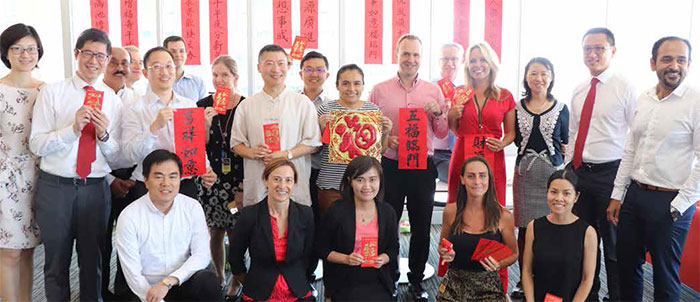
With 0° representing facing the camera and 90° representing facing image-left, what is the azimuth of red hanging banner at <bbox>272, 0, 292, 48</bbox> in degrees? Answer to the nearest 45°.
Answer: approximately 0°

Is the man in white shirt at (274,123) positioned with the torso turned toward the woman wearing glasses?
no

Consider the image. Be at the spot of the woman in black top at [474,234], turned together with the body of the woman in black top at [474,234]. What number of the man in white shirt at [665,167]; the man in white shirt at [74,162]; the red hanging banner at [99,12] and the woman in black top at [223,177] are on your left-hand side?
1

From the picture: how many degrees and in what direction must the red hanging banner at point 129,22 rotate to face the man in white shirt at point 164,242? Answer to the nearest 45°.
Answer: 0° — it already faces them

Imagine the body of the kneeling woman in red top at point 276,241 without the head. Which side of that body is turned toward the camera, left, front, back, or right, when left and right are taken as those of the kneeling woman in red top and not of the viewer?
front

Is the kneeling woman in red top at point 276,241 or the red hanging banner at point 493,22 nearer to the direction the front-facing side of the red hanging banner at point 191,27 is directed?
the kneeling woman in red top

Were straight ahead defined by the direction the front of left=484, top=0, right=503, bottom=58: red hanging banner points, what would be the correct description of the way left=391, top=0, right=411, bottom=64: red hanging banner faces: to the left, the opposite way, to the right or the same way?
the same way

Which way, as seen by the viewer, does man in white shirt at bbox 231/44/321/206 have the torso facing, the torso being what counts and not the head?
toward the camera

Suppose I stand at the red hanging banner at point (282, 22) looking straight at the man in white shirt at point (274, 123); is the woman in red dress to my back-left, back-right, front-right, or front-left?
front-left

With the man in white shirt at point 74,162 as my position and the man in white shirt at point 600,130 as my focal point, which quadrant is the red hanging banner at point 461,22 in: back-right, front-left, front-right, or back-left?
front-left

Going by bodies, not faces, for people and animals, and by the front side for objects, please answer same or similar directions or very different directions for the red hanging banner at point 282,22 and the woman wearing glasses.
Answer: same or similar directions

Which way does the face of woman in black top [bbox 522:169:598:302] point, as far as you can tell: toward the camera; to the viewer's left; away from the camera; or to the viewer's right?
toward the camera

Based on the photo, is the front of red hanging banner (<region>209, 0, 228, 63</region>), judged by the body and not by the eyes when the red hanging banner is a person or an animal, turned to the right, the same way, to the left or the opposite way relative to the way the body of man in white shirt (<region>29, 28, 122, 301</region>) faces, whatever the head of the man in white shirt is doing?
the same way

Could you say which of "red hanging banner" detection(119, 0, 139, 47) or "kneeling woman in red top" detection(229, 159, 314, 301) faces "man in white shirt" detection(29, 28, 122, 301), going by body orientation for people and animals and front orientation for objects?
the red hanging banner

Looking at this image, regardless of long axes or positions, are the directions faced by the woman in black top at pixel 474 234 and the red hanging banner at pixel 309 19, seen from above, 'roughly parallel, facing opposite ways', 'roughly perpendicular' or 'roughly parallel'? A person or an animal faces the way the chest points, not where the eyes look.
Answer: roughly parallel

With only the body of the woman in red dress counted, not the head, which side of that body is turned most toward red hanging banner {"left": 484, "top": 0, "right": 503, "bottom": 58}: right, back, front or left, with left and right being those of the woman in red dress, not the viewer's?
back

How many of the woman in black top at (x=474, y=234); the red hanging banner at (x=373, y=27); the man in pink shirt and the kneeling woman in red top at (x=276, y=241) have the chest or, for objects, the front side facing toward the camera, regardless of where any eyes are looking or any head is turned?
4

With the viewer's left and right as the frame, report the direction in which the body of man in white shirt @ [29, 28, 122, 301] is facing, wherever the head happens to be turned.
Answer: facing the viewer
